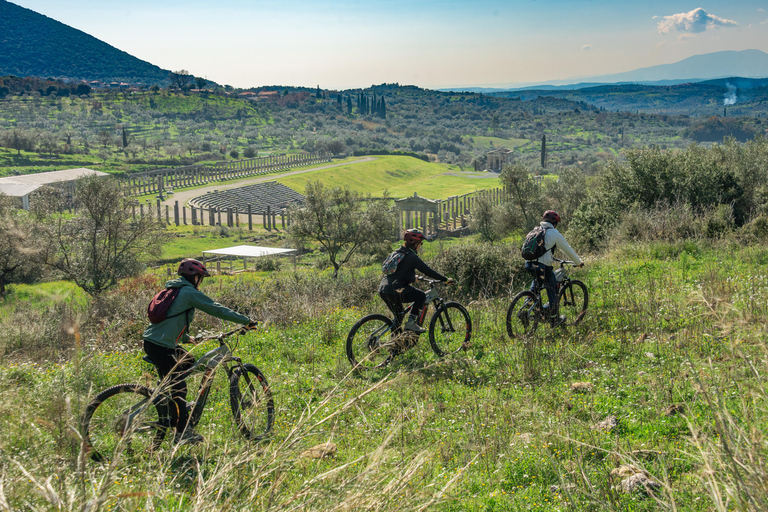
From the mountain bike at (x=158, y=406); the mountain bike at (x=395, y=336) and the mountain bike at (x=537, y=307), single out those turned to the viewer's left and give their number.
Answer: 0

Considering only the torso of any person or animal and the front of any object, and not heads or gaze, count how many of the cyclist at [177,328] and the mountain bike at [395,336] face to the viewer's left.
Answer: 0

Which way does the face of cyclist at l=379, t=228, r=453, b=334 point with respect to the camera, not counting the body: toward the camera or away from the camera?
away from the camera

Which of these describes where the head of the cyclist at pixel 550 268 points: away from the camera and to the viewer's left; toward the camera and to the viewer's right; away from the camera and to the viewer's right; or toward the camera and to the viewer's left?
away from the camera and to the viewer's right

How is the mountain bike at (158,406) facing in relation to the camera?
to the viewer's right

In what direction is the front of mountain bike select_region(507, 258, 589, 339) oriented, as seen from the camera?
facing away from the viewer and to the right of the viewer

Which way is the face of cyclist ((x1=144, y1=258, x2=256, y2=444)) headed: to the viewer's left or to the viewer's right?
to the viewer's right

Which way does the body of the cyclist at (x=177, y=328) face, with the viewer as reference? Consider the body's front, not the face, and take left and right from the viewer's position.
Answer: facing to the right of the viewer

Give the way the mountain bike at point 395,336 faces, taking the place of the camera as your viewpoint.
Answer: facing away from the viewer and to the right of the viewer

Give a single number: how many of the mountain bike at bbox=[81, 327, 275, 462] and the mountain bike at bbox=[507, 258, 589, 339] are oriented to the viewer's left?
0

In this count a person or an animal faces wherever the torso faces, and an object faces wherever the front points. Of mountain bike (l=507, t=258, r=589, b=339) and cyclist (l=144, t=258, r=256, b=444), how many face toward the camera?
0

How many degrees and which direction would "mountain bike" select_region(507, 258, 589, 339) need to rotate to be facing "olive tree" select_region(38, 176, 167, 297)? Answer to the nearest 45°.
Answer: approximately 90° to its left

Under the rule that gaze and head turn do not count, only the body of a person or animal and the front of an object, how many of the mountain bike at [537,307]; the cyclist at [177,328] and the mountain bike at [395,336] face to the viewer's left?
0

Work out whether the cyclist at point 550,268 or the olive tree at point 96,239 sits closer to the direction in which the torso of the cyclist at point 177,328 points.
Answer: the cyclist
